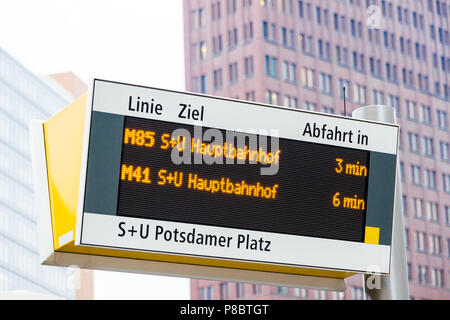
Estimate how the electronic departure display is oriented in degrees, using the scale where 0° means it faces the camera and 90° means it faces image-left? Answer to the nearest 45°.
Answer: approximately 315°
